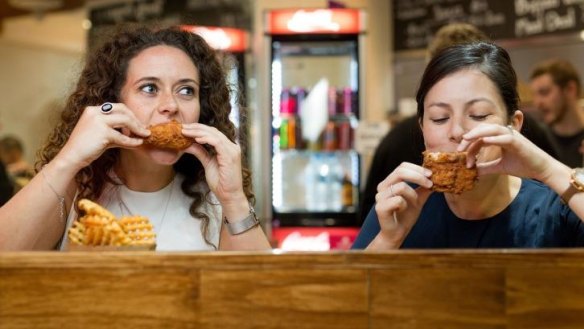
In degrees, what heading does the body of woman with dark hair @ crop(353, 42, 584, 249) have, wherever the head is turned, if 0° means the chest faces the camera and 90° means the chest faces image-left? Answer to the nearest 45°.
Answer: approximately 0°

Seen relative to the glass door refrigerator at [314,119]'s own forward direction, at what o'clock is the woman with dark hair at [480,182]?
The woman with dark hair is roughly at 12 o'clock from the glass door refrigerator.

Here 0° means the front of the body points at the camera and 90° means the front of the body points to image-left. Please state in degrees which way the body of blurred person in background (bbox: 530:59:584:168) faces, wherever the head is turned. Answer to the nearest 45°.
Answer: approximately 45°

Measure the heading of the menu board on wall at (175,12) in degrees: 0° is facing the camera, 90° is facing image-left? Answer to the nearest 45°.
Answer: approximately 0°

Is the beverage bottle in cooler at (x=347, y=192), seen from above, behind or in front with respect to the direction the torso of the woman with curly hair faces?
behind

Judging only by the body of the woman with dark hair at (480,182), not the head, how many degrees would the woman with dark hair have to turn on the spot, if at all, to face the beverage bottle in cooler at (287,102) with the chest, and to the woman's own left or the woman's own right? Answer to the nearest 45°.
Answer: approximately 180°

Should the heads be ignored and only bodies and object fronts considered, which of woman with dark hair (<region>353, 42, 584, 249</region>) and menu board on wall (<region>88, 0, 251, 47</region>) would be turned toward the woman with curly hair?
the menu board on wall
